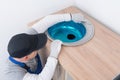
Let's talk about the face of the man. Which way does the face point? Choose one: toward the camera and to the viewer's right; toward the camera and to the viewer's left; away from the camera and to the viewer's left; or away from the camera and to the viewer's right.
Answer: away from the camera and to the viewer's right

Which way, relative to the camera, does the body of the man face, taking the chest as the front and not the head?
to the viewer's right
